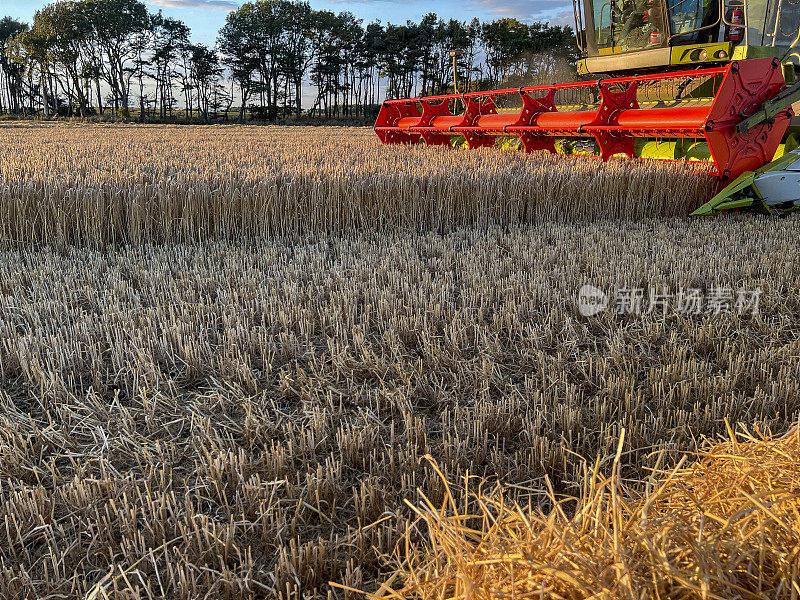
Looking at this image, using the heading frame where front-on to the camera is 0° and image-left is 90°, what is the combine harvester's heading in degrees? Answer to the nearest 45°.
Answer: approximately 45°
